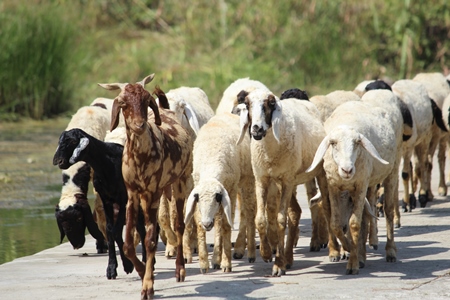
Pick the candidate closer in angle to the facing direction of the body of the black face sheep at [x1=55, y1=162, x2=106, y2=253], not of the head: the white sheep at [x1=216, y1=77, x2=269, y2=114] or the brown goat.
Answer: the brown goat

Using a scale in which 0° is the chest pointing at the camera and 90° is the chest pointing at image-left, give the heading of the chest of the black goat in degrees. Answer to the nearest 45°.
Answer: approximately 45°

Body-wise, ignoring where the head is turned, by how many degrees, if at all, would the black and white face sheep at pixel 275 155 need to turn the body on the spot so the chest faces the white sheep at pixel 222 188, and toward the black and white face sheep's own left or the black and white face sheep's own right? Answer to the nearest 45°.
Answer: approximately 45° to the black and white face sheep's own right

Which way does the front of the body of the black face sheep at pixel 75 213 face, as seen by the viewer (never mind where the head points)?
toward the camera
